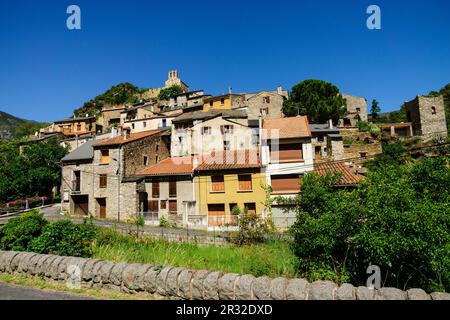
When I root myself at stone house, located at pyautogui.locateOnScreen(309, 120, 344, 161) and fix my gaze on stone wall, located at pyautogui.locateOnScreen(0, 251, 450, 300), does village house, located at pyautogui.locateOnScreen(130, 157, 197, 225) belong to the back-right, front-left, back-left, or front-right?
front-right

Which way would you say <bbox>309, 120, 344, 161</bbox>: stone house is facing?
toward the camera

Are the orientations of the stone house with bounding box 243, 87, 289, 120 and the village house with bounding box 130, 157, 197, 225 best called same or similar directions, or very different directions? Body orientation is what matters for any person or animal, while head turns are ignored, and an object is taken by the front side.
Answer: same or similar directions

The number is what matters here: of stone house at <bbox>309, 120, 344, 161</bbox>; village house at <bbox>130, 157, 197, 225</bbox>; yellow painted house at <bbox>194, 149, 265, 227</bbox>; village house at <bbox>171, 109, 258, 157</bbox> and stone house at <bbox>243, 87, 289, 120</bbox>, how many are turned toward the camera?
5

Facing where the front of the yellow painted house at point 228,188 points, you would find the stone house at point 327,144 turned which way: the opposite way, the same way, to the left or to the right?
the same way

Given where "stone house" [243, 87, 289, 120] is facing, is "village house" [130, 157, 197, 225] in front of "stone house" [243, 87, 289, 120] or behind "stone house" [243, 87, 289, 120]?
in front

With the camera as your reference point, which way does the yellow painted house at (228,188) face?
facing the viewer

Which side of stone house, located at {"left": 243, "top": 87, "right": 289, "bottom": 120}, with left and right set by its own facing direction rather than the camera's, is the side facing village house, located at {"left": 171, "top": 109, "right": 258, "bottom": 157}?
front

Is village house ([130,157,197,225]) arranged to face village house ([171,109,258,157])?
no

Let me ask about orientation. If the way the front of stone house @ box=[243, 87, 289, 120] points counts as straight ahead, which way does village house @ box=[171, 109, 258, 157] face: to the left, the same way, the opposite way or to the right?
the same way

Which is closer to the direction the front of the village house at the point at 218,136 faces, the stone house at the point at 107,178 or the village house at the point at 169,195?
the village house

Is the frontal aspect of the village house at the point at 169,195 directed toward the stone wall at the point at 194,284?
yes

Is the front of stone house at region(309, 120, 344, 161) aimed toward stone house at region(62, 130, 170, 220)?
no

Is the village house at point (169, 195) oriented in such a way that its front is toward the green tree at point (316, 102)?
no

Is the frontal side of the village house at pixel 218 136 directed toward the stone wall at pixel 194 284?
yes

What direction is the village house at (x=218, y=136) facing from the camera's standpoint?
toward the camera

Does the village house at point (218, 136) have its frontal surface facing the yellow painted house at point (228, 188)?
yes

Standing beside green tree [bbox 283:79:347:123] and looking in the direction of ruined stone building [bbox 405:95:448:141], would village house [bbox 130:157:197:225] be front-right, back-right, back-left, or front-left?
back-right

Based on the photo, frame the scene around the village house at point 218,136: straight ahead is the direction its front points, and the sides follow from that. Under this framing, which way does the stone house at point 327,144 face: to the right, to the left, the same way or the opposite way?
the same way

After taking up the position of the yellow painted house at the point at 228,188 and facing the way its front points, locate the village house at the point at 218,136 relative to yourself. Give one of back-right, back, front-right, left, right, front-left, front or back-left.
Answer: back
